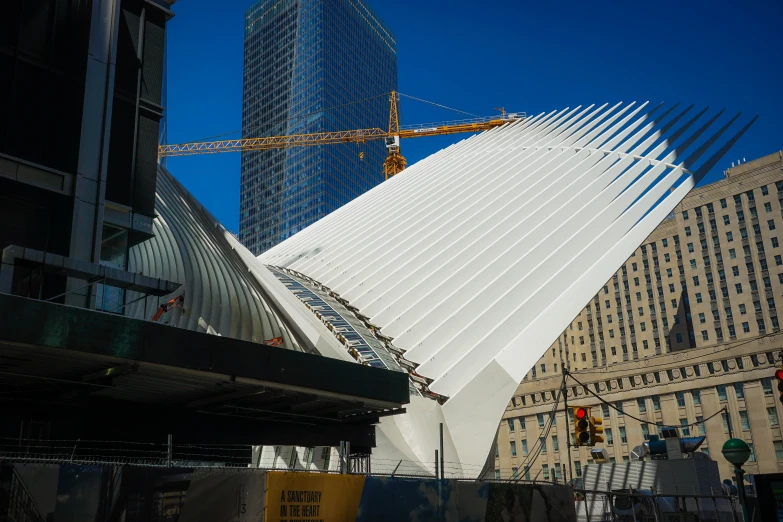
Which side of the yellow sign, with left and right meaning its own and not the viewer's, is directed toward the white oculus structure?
back

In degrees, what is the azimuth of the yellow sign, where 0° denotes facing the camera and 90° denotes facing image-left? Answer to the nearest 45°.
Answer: approximately 0°

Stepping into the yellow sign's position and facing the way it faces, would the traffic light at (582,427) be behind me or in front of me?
behind
